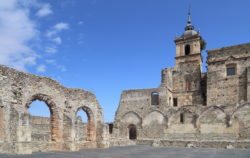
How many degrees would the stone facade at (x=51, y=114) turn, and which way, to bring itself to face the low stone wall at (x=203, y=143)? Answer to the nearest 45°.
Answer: approximately 90° to its left

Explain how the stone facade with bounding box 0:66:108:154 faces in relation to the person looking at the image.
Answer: facing the viewer and to the right of the viewer
